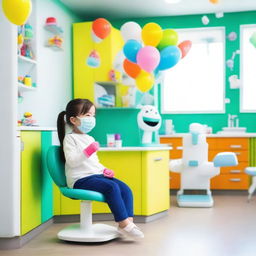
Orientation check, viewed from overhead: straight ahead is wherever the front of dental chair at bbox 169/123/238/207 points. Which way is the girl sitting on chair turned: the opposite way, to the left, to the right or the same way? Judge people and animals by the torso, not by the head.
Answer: to the left

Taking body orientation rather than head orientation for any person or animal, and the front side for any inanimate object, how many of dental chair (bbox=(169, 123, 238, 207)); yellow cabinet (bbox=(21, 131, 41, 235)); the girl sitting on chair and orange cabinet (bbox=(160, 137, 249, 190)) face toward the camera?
2

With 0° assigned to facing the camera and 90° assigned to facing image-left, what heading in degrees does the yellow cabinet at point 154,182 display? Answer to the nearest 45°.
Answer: approximately 315°

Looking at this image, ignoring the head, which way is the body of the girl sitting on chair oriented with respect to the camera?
to the viewer's right

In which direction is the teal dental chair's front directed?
to the viewer's right

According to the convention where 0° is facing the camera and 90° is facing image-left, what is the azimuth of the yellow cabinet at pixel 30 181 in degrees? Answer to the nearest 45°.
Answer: approximately 270°

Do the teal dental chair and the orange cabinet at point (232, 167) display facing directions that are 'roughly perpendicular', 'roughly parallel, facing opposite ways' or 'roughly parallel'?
roughly perpendicular

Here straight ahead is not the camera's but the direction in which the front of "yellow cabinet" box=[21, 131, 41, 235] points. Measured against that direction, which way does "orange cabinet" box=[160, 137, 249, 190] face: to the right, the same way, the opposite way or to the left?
to the right

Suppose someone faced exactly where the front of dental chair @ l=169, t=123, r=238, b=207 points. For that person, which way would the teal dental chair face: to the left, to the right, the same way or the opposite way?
to the left

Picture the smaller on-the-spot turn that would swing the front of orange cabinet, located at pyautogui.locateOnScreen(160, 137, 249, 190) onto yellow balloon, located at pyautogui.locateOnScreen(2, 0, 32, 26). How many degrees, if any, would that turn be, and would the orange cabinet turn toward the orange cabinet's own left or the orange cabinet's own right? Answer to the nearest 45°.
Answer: approximately 45° to the orange cabinet's own right

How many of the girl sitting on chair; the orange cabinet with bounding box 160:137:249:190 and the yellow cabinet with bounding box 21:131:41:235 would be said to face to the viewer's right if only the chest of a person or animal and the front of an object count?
2
